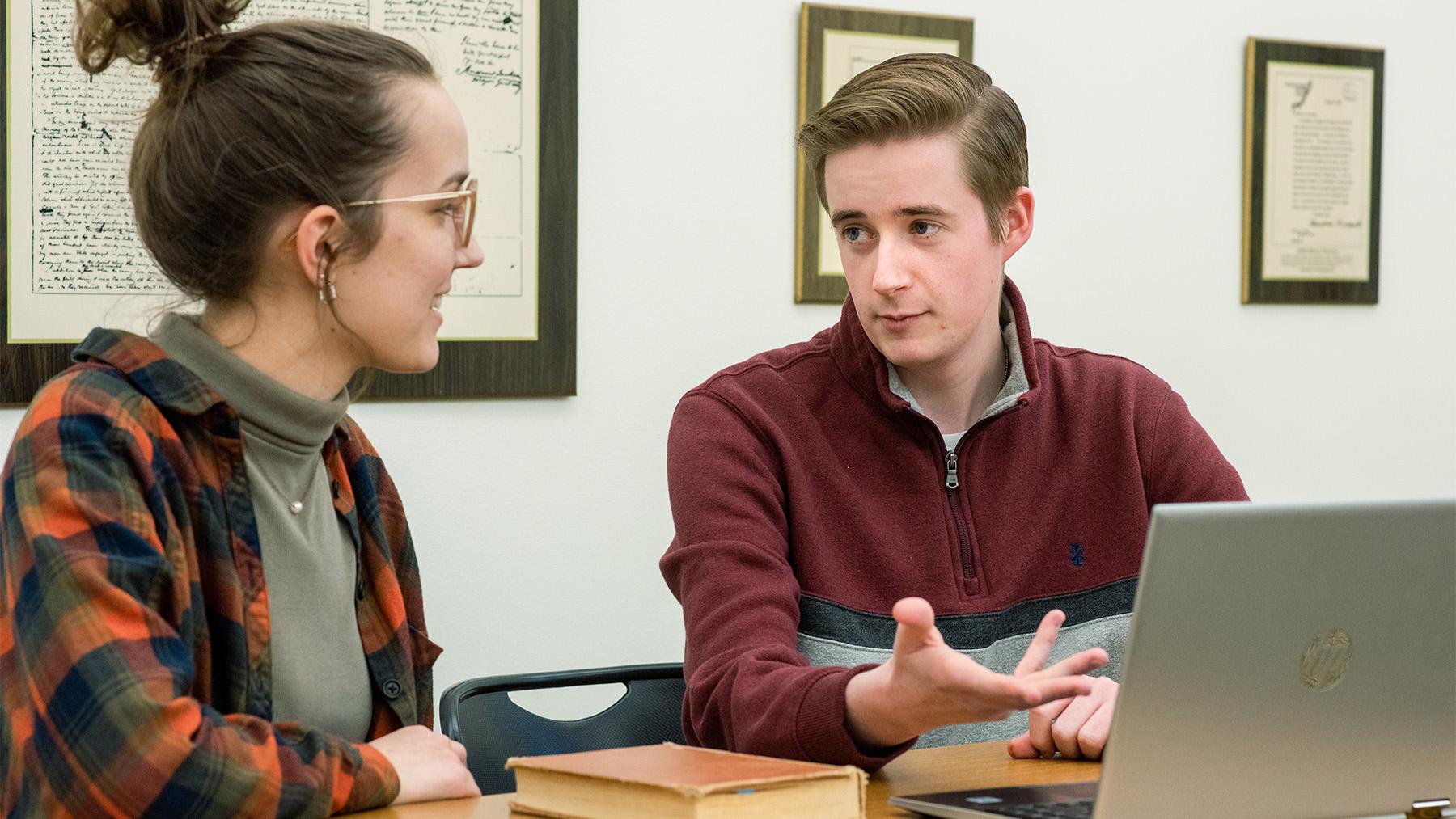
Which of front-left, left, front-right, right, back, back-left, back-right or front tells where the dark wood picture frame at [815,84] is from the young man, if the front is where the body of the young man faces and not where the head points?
back

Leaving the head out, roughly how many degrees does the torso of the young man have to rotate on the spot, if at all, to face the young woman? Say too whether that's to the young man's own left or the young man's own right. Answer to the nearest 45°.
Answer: approximately 45° to the young man's own right

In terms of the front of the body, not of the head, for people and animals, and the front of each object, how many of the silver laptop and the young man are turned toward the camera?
1

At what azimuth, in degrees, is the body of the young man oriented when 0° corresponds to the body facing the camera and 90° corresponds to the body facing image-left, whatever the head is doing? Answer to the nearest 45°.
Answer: approximately 0°

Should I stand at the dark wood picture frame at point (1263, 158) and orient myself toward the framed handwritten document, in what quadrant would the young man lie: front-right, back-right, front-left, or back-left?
front-left

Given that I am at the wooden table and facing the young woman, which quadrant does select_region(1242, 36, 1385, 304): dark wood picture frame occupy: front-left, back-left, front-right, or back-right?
back-right

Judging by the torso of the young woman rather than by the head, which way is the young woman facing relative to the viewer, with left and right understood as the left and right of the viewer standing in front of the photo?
facing the viewer and to the right of the viewer

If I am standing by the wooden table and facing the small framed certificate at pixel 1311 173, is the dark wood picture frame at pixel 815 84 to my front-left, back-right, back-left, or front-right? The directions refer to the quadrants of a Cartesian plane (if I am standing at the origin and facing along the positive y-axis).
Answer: front-left

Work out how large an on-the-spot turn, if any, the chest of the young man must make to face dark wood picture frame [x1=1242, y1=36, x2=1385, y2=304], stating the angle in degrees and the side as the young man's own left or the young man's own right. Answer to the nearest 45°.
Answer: approximately 180°

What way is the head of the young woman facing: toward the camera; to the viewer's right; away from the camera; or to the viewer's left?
to the viewer's right

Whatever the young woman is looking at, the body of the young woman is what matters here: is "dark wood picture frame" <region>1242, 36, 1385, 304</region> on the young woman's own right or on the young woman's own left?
on the young woman's own left

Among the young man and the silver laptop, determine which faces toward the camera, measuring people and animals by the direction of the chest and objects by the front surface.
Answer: the young man

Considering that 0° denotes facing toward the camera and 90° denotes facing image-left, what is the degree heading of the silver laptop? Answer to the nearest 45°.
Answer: approximately 135°

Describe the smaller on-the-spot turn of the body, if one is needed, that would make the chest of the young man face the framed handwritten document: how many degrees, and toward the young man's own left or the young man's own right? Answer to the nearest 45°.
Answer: approximately 135° to the young man's own right

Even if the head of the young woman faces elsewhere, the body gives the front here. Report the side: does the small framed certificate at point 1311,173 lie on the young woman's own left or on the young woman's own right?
on the young woman's own left

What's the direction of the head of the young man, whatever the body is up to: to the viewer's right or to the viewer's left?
to the viewer's left
